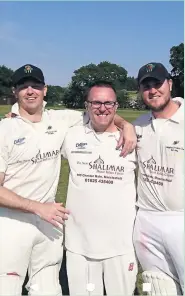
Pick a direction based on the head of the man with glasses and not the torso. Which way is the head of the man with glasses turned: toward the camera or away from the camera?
toward the camera

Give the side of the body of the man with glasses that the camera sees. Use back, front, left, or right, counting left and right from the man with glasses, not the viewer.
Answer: front
